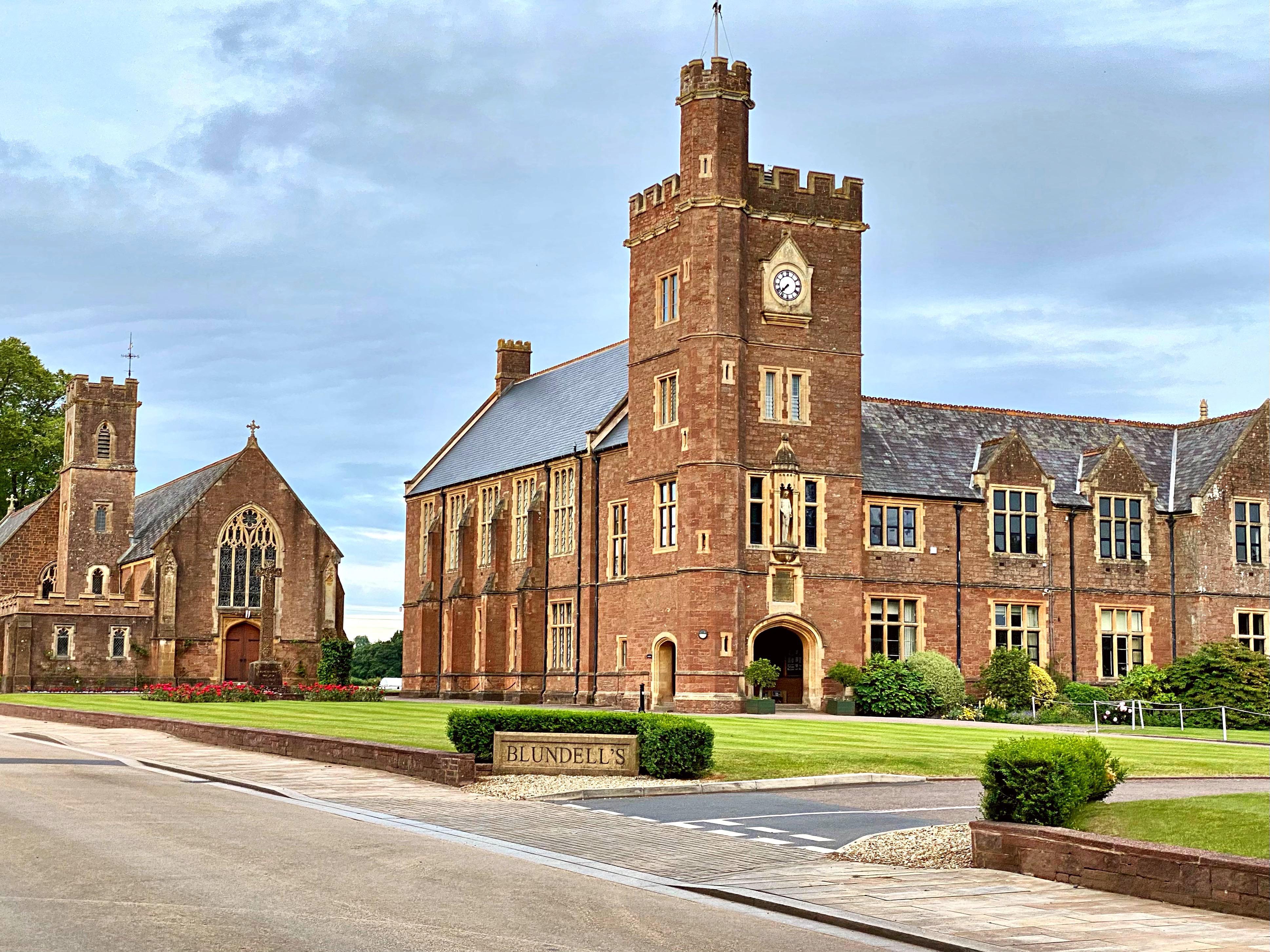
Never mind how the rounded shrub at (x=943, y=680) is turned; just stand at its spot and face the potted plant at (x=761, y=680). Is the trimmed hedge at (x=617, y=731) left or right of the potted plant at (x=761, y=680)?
left

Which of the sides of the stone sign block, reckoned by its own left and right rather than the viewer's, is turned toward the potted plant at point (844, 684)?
back

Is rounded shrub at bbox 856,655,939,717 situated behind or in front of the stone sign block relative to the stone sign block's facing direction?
behind

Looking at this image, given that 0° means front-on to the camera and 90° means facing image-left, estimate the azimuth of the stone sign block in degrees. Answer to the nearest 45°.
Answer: approximately 0°

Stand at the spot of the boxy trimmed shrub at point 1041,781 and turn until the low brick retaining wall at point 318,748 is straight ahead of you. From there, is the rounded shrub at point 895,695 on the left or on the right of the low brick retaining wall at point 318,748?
right

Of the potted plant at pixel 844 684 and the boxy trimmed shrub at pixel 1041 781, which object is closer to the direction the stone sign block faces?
the boxy trimmed shrub

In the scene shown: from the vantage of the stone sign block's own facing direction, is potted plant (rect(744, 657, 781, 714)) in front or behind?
behind
